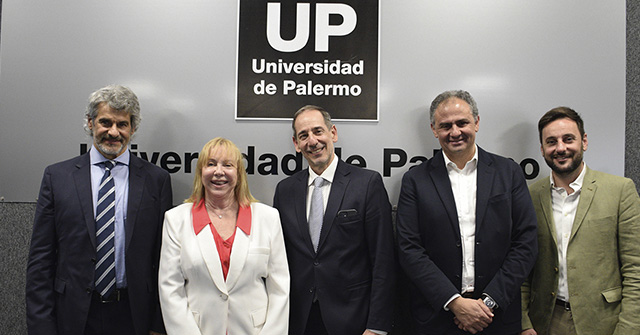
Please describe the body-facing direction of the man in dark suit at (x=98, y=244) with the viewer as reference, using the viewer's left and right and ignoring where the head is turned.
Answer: facing the viewer

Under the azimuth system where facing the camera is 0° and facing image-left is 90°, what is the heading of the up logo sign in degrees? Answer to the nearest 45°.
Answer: approximately 0°

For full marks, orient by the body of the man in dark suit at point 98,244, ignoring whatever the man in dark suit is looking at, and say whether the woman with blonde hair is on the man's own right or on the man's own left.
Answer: on the man's own left

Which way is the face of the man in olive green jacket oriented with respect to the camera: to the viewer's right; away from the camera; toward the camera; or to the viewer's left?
toward the camera

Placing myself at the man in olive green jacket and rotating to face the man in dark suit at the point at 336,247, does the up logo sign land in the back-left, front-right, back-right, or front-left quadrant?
front-right

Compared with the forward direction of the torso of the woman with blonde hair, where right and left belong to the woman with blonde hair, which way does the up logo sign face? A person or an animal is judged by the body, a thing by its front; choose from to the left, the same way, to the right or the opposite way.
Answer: the same way

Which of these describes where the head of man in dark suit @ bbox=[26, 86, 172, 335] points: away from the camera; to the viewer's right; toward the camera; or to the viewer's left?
toward the camera

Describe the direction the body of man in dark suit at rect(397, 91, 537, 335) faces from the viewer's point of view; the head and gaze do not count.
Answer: toward the camera

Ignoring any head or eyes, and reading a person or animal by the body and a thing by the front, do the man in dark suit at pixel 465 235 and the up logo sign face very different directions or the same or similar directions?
same or similar directions

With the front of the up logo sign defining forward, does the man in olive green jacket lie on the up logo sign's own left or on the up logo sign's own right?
on the up logo sign's own left

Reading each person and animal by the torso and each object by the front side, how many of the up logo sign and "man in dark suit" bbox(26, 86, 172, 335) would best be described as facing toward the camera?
2

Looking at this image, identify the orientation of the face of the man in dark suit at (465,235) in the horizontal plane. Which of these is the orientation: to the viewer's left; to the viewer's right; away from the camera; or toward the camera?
toward the camera

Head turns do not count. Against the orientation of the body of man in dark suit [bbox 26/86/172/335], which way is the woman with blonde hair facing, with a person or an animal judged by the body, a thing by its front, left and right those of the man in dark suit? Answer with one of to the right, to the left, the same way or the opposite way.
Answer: the same way

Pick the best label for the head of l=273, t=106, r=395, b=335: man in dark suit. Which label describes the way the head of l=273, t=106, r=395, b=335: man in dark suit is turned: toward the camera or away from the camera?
toward the camera

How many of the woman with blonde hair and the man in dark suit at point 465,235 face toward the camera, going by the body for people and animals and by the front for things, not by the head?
2

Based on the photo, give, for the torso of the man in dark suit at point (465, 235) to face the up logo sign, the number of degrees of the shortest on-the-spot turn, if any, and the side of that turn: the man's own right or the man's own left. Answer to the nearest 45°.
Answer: approximately 90° to the man's own right

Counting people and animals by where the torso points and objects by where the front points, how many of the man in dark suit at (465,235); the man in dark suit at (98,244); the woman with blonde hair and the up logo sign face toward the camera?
4

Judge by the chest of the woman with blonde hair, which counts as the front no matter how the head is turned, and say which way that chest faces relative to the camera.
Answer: toward the camera

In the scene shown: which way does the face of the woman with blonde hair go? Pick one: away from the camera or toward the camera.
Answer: toward the camera
